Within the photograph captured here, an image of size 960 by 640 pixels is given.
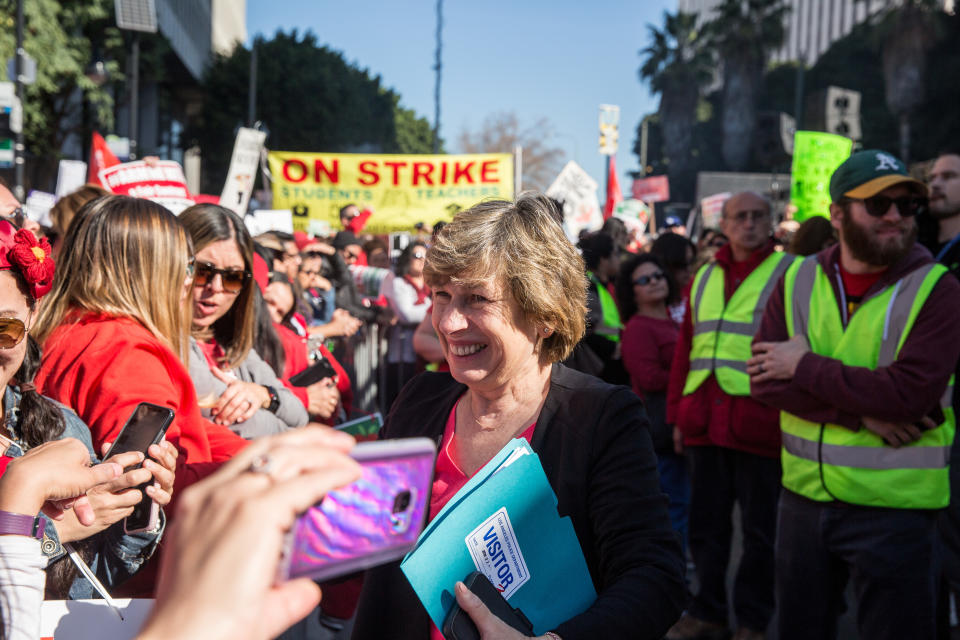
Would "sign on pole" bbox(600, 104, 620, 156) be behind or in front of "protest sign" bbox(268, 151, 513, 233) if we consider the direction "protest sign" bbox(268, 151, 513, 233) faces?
behind

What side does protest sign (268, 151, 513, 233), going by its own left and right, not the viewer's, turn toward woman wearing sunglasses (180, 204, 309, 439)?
front

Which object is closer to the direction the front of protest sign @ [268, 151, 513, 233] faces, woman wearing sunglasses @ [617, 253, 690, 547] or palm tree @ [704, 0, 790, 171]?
the woman wearing sunglasses

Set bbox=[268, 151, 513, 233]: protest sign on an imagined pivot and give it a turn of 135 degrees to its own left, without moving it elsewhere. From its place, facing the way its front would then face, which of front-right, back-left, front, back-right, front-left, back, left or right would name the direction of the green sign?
front-right

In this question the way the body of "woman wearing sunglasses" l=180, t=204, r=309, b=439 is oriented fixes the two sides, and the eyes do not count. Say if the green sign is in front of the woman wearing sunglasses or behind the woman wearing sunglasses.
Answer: behind

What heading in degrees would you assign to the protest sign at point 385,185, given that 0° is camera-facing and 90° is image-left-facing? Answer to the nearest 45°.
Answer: approximately 0°
